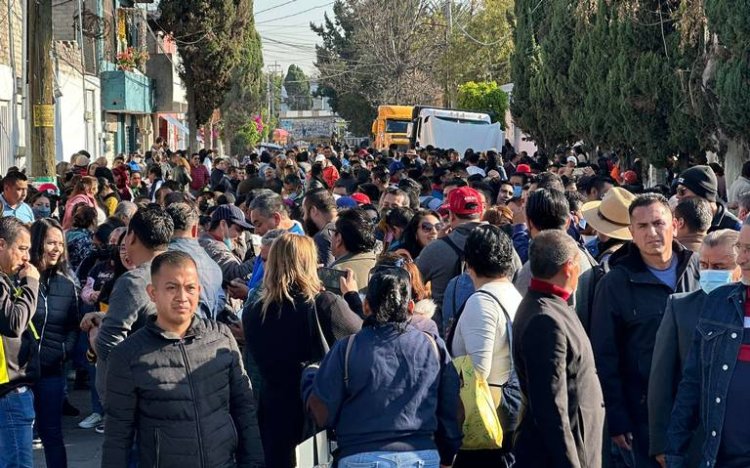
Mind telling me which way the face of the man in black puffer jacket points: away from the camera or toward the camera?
toward the camera

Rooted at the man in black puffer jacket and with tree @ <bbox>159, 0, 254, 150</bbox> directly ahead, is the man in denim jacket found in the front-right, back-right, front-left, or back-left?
back-right

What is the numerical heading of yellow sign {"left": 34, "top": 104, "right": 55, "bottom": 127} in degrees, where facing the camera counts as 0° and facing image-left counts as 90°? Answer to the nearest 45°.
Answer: approximately 0°

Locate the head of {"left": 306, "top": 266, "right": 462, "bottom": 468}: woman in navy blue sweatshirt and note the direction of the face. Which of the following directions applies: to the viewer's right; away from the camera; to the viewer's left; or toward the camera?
away from the camera

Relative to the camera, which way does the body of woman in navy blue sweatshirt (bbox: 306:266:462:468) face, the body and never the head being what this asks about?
away from the camera

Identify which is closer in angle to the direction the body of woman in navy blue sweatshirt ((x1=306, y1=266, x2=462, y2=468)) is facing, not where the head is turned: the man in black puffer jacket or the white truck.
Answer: the white truck

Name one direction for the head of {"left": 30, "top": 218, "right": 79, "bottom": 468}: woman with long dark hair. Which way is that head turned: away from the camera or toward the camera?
toward the camera

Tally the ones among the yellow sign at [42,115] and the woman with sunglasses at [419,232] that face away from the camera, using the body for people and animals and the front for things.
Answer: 0

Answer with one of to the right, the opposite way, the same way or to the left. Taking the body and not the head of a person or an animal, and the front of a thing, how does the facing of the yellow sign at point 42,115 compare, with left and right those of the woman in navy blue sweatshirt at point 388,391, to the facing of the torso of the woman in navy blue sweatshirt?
the opposite way

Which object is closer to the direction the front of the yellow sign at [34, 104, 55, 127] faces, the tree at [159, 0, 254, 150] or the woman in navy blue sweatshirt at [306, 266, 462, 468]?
the woman in navy blue sweatshirt

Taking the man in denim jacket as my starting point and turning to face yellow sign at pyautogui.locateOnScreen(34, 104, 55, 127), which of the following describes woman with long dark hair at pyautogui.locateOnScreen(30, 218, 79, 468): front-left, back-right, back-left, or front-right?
front-left

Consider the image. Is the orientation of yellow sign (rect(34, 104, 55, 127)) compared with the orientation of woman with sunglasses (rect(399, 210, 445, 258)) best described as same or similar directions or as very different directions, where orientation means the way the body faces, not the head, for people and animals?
same or similar directions

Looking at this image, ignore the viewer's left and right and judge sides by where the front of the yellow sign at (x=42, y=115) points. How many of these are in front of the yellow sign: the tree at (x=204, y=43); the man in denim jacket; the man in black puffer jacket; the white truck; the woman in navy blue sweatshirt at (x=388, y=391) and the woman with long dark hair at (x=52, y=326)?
4

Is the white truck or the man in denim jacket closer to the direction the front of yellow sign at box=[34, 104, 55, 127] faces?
the man in denim jacket

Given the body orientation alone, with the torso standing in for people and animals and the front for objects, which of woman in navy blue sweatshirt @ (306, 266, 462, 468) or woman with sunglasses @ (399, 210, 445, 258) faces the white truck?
woman in navy blue sweatshirt @ (306, 266, 462, 468)

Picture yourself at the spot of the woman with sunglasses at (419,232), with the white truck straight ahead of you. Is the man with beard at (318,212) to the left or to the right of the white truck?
left

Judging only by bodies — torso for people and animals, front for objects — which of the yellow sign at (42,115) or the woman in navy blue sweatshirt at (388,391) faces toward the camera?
the yellow sign

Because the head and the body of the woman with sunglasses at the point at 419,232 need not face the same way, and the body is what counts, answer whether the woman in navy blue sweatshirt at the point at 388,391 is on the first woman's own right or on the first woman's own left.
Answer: on the first woman's own right

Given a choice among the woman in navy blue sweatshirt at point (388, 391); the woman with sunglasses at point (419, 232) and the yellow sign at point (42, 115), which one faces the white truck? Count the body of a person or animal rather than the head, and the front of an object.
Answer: the woman in navy blue sweatshirt at point (388, 391)

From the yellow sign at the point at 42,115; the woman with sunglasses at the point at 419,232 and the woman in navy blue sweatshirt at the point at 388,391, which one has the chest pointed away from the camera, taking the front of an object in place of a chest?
the woman in navy blue sweatshirt at the point at 388,391

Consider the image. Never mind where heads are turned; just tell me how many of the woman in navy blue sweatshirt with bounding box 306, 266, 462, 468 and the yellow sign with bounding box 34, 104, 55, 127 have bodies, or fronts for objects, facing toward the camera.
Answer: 1
